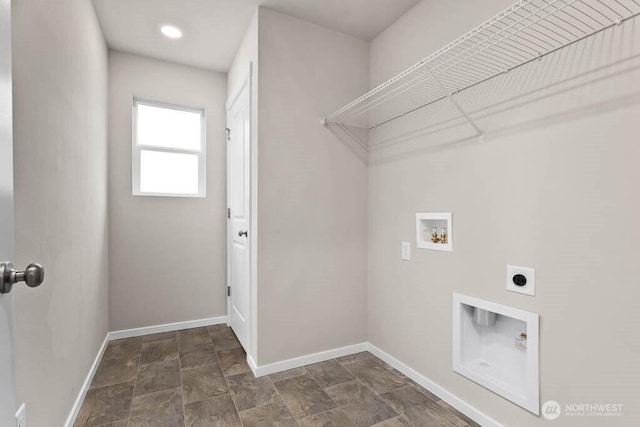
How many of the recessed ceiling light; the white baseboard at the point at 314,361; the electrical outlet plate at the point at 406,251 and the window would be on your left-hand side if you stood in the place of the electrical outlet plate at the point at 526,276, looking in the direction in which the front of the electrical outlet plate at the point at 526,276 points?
0

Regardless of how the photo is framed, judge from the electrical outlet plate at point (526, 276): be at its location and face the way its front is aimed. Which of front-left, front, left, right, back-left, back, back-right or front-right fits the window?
front-right

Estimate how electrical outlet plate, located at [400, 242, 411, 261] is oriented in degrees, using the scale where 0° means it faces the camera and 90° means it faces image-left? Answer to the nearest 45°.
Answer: approximately 45°

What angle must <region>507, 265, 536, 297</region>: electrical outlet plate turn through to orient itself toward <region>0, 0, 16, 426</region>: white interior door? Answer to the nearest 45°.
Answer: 0° — it already faces it

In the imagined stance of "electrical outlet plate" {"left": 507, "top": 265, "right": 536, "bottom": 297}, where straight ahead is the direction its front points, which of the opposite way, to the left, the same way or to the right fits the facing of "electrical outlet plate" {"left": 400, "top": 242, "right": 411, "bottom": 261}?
the same way

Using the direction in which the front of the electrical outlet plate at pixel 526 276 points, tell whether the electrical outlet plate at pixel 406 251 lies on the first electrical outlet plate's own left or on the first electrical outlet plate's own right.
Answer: on the first electrical outlet plate's own right

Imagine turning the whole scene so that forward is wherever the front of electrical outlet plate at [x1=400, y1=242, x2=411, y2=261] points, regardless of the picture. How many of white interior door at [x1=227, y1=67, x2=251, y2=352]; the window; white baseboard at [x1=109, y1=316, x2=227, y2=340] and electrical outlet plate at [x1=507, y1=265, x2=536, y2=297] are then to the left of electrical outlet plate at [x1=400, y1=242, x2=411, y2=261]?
1

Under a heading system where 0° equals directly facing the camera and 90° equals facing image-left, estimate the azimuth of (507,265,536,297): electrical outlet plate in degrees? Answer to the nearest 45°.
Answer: approximately 45°

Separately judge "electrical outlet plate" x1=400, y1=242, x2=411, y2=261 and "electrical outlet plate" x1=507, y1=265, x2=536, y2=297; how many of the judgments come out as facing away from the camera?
0

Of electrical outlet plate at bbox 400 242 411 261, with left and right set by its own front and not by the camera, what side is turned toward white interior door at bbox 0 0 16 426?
front

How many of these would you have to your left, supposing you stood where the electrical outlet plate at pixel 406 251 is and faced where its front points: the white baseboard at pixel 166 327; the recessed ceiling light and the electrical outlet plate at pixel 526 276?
1
